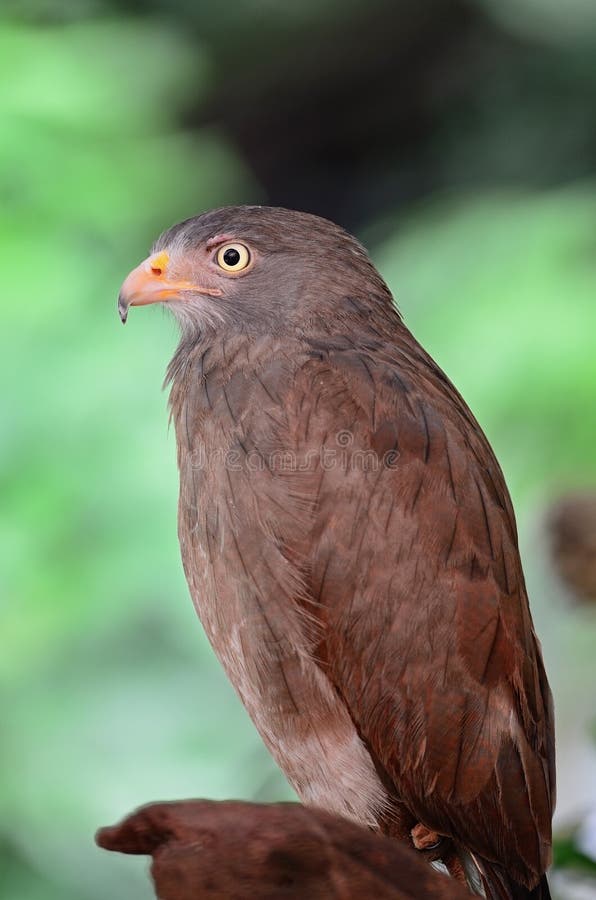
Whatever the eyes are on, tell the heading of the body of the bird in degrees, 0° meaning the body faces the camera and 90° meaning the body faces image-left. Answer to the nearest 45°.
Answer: approximately 90°
